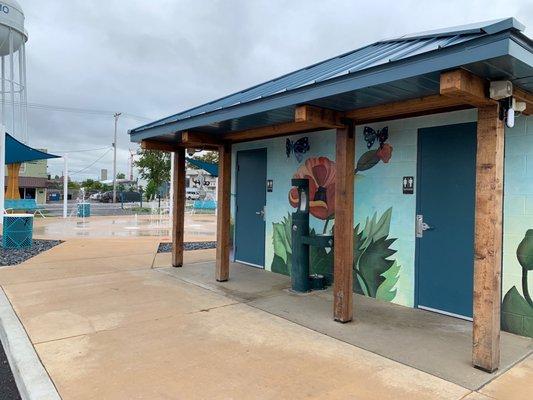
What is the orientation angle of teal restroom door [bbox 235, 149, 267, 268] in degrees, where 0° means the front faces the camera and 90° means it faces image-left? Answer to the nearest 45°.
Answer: approximately 45°

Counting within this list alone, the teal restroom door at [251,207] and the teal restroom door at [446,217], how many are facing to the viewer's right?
0

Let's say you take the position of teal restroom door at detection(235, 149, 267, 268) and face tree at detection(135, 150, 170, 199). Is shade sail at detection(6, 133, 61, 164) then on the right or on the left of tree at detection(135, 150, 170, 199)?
left

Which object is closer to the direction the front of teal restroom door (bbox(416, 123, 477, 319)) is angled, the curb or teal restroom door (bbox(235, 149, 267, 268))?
the curb

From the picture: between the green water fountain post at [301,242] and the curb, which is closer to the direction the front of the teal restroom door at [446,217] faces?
the curb

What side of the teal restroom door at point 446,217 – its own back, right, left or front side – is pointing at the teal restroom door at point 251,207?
right

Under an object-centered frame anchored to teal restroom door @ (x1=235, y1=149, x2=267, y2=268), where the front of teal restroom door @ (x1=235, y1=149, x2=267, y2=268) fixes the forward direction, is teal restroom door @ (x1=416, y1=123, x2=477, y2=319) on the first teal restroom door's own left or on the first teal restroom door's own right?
on the first teal restroom door's own left

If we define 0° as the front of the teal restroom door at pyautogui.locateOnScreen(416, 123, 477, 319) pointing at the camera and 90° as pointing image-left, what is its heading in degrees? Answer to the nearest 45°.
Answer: approximately 45°

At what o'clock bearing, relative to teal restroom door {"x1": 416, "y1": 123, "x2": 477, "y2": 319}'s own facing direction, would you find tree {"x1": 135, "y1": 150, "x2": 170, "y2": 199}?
The tree is roughly at 3 o'clock from the teal restroom door.

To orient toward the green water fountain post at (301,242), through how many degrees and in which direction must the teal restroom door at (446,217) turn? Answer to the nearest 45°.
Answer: approximately 45° to its right

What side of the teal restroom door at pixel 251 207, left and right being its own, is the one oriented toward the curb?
front
